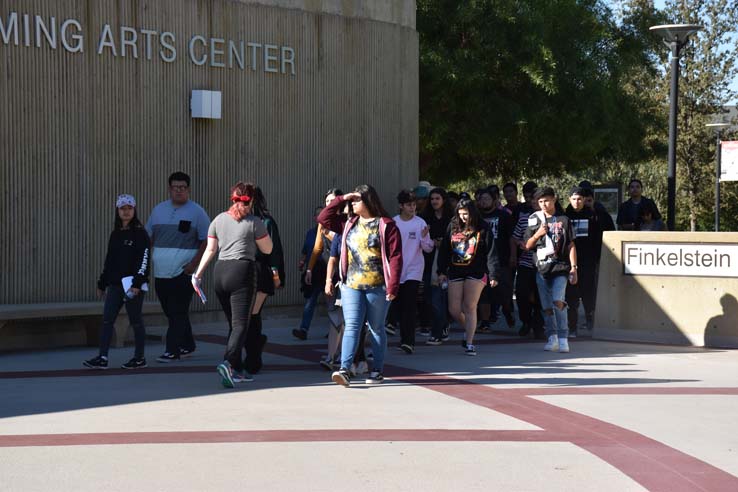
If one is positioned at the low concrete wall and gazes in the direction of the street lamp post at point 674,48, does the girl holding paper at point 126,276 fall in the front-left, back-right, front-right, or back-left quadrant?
back-left

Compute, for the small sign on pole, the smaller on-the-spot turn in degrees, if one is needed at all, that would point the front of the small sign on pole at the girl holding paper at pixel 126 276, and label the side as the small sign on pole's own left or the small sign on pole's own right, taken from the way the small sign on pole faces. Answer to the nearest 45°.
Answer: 0° — it already faces them

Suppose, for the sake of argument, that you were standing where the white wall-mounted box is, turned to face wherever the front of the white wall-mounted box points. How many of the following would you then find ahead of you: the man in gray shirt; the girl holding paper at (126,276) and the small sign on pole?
2

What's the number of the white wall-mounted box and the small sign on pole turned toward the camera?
2

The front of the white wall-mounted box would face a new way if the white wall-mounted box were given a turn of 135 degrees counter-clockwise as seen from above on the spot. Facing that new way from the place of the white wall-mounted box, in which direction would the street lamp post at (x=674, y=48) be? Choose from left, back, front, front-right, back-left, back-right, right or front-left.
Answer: front-right

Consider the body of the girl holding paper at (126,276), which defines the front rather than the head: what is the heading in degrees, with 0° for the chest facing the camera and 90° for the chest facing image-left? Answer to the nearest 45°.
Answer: approximately 45°

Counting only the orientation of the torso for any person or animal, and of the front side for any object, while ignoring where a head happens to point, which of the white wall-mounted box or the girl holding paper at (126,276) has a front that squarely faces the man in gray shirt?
the white wall-mounted box

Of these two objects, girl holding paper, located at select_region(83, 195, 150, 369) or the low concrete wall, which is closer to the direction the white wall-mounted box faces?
the girl holding paper
